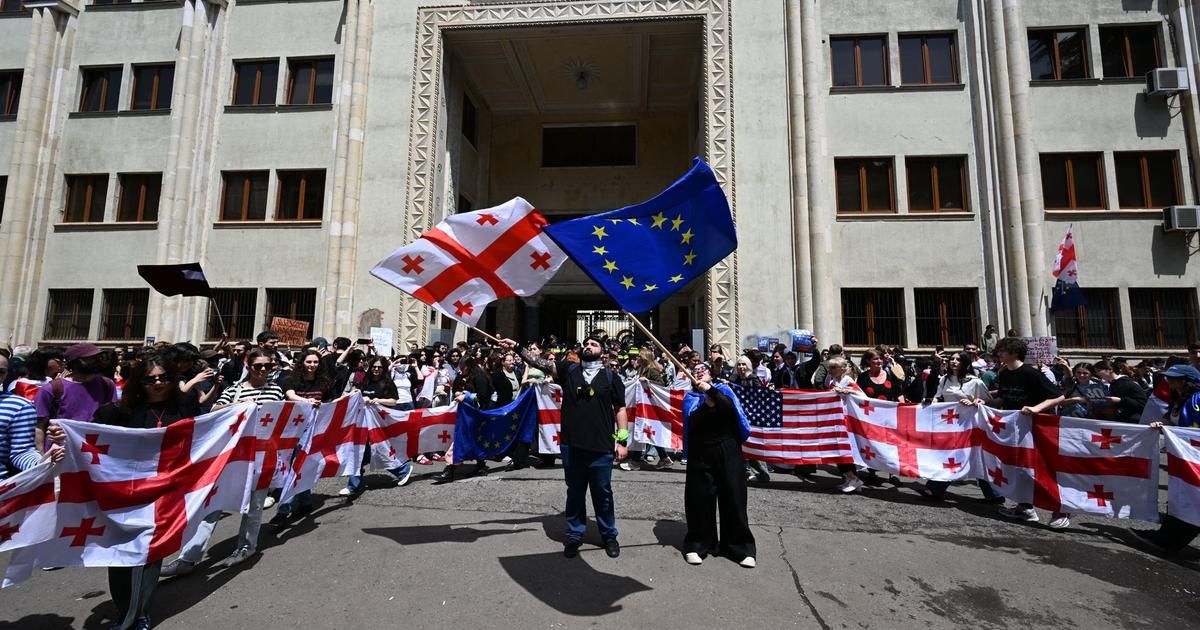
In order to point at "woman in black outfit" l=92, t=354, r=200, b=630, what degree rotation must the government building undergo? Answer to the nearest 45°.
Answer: approximately 45° to its right

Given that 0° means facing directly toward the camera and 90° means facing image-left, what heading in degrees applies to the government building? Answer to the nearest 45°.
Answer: approximately 0°

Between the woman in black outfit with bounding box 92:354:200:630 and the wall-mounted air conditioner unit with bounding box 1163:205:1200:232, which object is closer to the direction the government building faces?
the woman in black outfit
